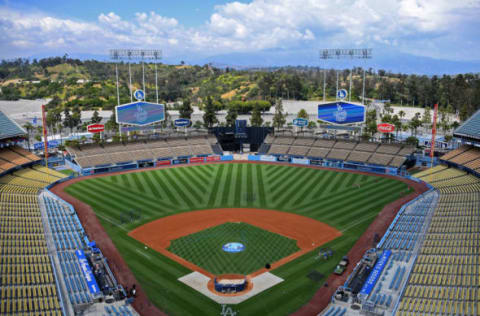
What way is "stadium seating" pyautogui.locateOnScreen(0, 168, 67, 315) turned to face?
to the viewer's right

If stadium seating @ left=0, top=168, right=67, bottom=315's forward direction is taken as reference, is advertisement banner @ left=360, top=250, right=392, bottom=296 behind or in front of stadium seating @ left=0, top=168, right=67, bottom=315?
in front

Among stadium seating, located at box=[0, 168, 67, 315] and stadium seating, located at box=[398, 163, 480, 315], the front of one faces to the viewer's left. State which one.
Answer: stadium seating, located at box=[398, 163, 480, 315]

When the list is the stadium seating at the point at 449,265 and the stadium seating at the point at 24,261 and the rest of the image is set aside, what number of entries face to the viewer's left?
1

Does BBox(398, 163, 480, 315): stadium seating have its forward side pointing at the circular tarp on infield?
yes

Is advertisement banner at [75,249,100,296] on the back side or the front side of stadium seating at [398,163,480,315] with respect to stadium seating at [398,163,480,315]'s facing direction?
on the front side

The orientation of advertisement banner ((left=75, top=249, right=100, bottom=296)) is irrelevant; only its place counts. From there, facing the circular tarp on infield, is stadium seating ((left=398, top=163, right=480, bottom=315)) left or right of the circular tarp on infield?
right

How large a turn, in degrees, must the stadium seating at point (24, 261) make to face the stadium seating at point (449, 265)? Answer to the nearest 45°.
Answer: approximately 45° to its right

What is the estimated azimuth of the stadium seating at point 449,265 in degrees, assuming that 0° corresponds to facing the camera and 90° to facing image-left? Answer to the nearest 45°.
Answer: approximately 90°

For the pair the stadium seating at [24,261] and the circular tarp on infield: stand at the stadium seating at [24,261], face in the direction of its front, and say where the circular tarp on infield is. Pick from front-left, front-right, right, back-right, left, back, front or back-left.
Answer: front
